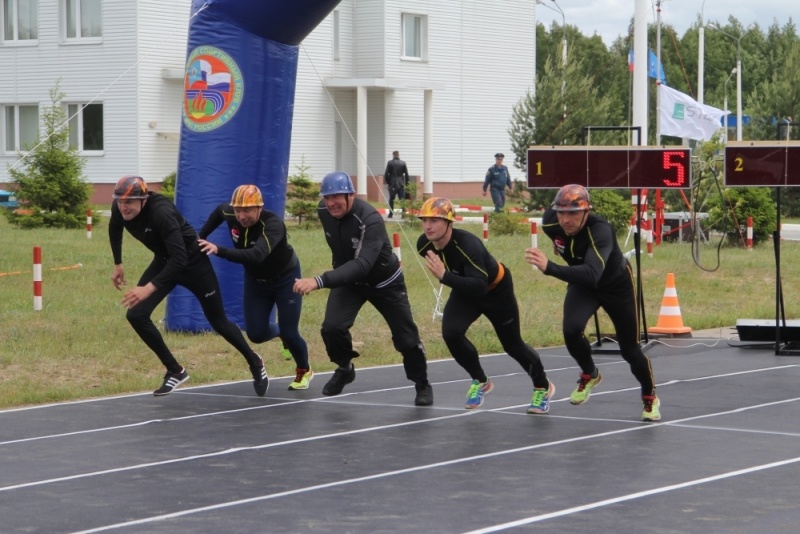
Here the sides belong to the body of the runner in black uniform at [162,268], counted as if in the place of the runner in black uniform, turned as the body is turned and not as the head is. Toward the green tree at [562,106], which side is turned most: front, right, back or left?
back

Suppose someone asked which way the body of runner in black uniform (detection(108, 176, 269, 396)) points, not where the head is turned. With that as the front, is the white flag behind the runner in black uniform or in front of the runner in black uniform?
behind

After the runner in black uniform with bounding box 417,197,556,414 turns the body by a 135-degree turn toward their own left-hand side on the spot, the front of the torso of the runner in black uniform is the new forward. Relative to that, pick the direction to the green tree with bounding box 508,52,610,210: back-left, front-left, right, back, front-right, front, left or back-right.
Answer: left

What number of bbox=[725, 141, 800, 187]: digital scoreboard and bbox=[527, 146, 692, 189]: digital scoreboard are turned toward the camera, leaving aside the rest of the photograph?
2

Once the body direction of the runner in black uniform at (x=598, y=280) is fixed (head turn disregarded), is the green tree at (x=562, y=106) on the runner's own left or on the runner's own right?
on the runner's own right

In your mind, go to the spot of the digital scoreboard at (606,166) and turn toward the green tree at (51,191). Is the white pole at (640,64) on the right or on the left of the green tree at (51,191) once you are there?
right

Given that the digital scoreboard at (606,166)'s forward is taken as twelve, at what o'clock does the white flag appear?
The white flag is roughly at 6 o'clock from the digital scoreboard.

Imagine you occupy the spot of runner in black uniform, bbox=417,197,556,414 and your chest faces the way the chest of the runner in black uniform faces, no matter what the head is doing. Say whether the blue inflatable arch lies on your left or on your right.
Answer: on your right

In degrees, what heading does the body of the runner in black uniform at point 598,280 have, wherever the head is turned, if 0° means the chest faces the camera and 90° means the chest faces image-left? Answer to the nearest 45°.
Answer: approximately 45°
